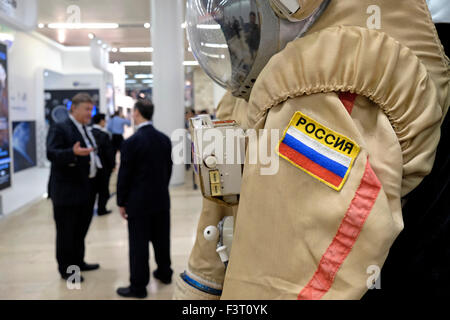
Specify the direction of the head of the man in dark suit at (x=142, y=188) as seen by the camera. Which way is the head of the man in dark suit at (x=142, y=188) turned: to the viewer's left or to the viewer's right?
to the viewer's left

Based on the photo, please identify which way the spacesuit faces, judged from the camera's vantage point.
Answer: facing to the left of the viewer

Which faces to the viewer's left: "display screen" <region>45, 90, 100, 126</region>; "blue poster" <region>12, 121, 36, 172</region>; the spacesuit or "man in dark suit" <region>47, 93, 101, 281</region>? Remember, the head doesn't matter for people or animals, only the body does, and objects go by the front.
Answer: the spacesuit

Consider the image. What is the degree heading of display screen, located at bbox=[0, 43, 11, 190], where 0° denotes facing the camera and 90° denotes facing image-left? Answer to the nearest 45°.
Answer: approximately 315°

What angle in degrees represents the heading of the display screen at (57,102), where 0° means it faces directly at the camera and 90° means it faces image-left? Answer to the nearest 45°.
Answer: approximately 0°

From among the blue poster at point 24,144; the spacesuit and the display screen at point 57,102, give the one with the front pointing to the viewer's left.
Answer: the spacesuit

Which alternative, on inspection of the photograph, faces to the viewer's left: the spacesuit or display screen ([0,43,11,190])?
the spacesuit

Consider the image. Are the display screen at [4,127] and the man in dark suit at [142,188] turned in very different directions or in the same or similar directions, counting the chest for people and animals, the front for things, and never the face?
very different directions
